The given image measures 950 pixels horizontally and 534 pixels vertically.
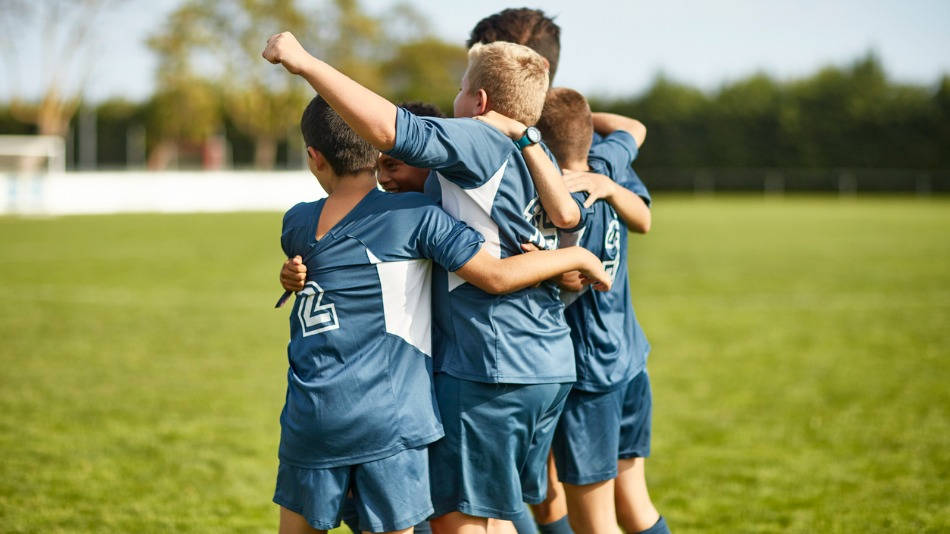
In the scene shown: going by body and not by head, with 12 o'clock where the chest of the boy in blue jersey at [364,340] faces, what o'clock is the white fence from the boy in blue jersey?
The white fence is roughly at 10 o'clock from the boy in blue jersey.

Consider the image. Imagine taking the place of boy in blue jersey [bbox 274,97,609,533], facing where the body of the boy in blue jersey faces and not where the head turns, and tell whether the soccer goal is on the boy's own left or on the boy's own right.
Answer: on the boy's own left

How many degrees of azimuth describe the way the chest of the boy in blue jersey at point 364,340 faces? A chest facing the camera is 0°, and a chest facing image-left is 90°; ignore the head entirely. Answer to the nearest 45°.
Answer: approximately 225°

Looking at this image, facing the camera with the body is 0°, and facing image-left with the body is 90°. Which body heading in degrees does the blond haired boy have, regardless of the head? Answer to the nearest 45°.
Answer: approximately 135°

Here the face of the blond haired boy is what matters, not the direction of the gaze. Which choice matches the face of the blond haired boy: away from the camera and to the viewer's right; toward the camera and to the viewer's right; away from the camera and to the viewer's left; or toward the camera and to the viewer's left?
away from the camera and to the viewer's left
